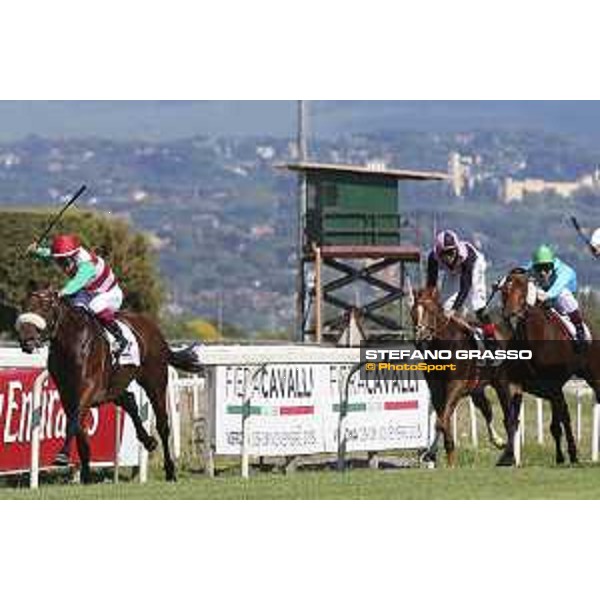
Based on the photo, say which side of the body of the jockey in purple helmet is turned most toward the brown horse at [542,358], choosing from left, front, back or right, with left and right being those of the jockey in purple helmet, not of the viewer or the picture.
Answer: left

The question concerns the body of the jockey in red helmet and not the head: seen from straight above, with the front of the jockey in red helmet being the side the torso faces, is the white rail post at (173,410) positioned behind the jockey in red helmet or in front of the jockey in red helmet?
behind

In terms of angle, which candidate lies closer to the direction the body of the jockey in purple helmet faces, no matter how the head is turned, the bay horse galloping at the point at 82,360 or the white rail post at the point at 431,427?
the bay horse galloping

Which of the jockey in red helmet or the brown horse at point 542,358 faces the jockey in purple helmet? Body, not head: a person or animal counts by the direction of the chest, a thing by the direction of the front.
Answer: the brown horse

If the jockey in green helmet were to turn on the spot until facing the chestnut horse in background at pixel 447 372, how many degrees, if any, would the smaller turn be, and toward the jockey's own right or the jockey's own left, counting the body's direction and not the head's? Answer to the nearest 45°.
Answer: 0° — they already face it

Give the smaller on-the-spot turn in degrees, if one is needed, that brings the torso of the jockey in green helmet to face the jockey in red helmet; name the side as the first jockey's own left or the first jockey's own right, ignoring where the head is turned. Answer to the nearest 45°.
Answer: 0° — they already face them

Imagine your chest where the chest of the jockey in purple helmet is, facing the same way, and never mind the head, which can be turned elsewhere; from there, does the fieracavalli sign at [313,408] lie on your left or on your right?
on your right

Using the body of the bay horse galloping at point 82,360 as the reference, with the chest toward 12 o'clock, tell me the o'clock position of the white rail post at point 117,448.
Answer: The white rail post is roughly at 5 o'clock from the bay horse galloping.
